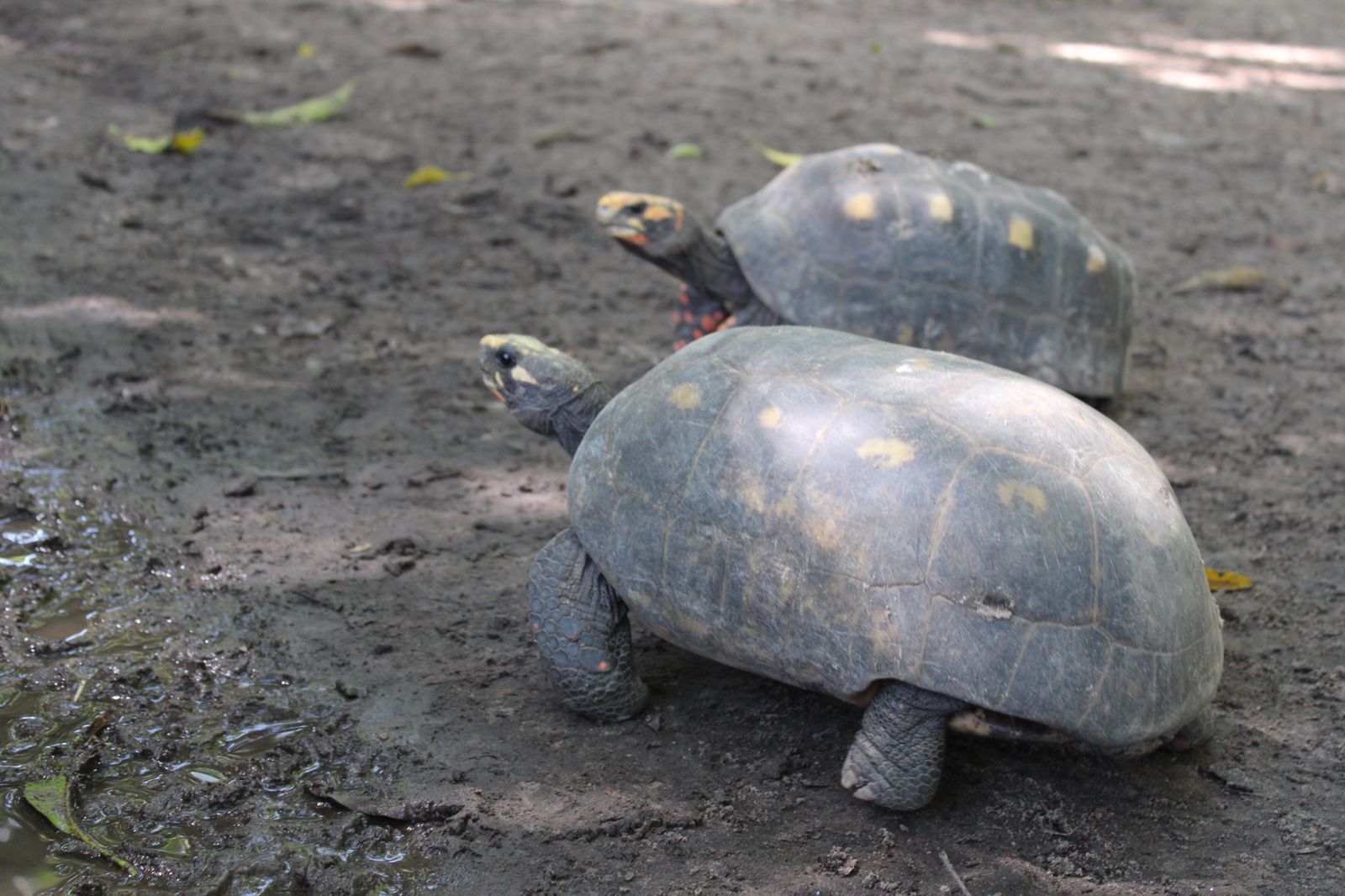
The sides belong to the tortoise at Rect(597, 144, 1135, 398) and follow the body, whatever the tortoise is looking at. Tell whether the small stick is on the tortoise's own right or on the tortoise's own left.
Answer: on the tortoise's own left

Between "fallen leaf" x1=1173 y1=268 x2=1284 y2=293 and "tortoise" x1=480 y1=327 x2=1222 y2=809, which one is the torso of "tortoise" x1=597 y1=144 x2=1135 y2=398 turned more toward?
the tortoise

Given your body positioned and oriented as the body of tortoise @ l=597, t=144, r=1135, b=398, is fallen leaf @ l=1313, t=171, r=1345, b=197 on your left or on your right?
on your right

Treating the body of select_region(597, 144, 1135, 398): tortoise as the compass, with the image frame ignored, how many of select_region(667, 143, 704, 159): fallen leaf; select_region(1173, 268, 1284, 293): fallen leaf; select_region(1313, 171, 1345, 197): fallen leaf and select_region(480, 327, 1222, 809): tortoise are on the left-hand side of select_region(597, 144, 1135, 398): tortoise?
1

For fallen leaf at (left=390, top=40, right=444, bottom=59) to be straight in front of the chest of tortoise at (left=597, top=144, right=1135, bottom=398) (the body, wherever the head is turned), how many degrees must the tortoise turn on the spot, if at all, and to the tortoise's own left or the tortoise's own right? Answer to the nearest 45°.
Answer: approximately 45° to the tortoise's own right

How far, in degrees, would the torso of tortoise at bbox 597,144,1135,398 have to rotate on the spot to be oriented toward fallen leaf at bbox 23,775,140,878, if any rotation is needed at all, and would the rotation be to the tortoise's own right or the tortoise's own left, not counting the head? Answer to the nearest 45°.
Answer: approximately 45° to the tortoise's own left

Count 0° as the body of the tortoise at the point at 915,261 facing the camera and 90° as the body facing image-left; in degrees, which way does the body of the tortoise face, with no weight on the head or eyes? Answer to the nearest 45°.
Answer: approximately 90°

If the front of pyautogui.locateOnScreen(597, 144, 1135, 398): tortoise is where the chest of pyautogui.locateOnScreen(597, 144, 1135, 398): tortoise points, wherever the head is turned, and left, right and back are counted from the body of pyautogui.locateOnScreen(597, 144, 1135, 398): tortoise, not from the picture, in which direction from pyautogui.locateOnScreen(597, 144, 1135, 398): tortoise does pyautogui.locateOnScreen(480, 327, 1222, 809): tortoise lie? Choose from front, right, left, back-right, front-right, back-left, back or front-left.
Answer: left

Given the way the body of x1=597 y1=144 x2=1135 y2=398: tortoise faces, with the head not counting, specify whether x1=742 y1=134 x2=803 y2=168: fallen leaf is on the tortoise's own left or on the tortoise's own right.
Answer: on the tortoise's own right

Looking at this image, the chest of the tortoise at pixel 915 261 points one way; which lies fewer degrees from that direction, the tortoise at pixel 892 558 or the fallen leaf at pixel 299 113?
the fallen leaf

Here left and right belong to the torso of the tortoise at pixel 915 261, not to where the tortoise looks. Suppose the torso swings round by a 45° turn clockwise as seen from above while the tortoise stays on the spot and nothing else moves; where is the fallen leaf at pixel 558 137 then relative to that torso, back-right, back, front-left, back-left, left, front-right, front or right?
front

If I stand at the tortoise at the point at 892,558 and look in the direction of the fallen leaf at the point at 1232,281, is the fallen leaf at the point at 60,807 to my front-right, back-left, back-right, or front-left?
back-left
